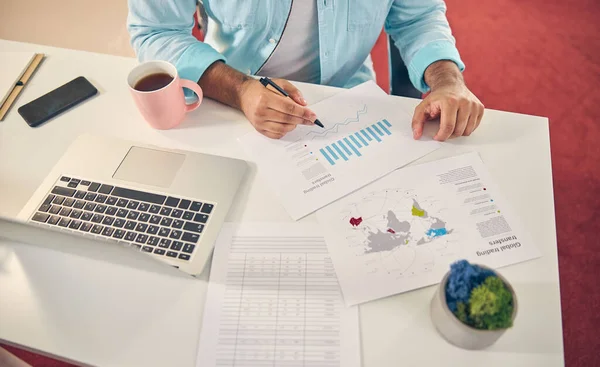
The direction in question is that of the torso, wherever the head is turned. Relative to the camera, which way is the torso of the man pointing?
toward the camera
